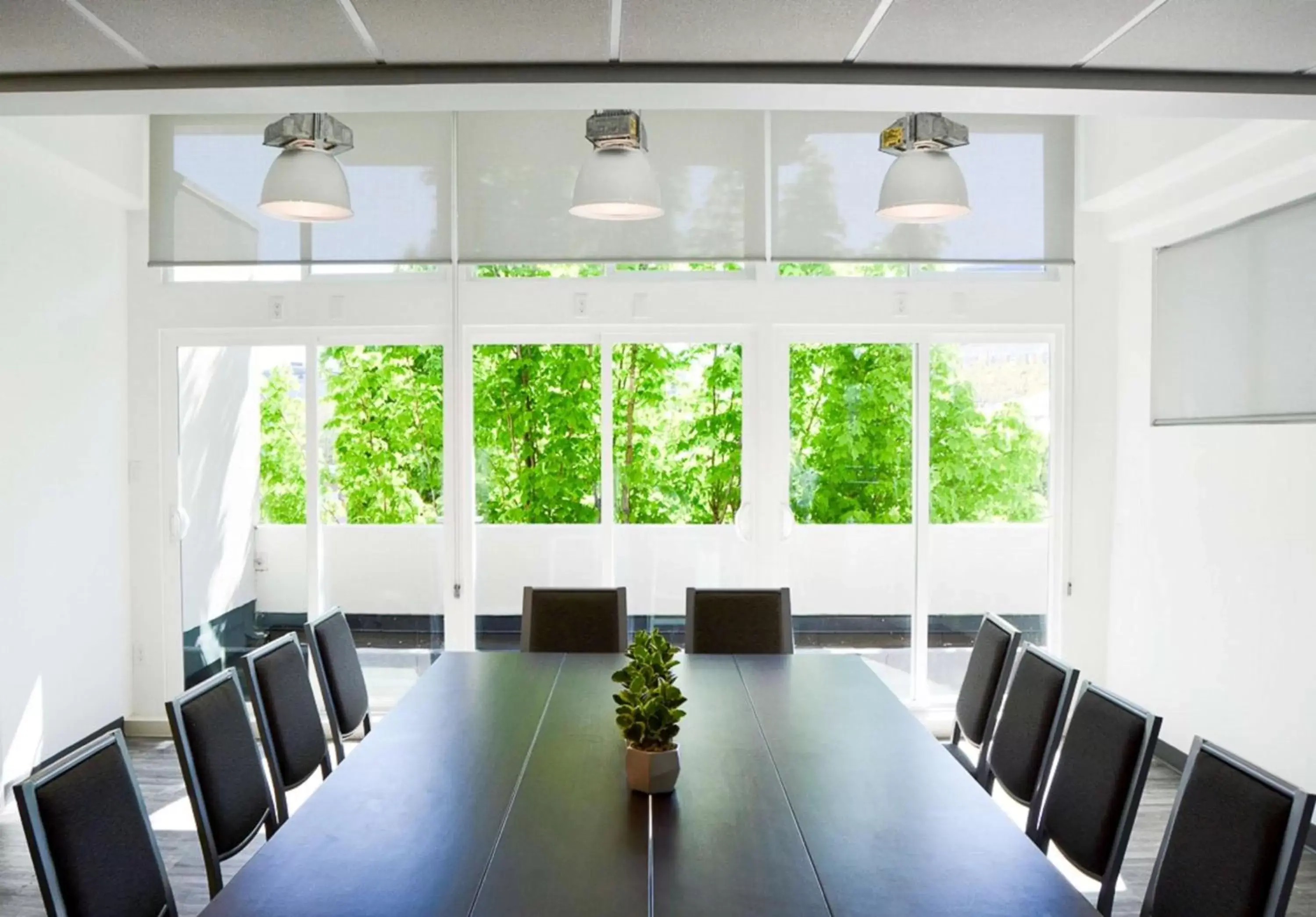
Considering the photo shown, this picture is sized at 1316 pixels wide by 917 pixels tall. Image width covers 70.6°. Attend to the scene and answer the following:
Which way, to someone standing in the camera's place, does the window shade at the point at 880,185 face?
facing the viewer

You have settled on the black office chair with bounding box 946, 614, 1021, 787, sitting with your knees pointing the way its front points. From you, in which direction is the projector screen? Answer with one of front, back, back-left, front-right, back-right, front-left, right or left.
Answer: back

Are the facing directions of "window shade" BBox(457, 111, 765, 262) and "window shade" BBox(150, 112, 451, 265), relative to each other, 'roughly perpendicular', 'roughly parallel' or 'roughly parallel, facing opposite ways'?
roughly parallel

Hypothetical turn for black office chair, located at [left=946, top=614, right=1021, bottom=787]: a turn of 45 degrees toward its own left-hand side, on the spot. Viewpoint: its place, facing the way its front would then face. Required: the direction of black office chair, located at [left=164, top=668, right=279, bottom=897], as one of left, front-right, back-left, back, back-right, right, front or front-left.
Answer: front-right

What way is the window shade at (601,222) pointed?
toward the camera

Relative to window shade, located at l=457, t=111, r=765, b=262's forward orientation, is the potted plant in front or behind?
in front

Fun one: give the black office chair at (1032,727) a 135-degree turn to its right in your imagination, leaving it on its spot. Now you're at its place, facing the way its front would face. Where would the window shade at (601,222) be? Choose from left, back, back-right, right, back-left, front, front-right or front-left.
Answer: front-left

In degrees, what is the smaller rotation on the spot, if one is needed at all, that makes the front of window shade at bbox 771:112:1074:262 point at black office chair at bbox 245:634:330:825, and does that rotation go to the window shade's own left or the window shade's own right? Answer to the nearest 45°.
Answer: approximately 45° to the window shade's own right

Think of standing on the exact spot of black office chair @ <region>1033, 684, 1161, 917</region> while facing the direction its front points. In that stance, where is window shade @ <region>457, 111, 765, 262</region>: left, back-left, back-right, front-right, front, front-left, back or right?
right

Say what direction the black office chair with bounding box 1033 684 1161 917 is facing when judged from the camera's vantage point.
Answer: facing the viewer and to the left of the viewer

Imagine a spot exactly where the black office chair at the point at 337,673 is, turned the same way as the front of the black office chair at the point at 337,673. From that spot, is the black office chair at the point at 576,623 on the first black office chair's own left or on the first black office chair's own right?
on the first black office chair's own left

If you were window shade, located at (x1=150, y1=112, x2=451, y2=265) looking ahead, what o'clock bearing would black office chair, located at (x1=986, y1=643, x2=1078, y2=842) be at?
The black office chair is roughly at 11 o'clock from the window shade.

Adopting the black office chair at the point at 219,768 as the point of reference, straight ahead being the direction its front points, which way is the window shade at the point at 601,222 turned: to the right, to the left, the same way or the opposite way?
to the right

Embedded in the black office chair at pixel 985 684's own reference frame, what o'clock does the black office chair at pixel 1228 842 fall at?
the black office chair at pixel 1228 842 is roughly at 10 o'clock from the black office chair at pixel 985 684.

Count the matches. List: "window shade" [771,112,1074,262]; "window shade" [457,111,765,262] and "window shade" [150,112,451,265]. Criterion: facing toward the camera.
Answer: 3

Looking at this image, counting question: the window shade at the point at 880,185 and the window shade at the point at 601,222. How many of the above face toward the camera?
2

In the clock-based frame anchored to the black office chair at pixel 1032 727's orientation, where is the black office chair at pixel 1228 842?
the black office chair at pixel 1228 842 is roughly at 10 o'clock from the black office chair at pixel 1032 727.

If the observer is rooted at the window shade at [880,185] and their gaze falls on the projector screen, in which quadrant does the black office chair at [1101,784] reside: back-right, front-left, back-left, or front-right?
front-right

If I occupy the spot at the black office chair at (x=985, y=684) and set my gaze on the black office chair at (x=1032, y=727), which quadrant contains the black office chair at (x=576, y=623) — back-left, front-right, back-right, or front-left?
back-right

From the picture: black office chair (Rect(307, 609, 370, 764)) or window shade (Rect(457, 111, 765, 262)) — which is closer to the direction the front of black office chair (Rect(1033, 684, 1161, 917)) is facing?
the black office chair
